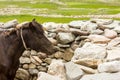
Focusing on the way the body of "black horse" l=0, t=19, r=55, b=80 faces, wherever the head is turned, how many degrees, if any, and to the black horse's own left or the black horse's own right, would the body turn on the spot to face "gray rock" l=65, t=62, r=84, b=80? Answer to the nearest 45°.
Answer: approximately 45° to the black horse's own right

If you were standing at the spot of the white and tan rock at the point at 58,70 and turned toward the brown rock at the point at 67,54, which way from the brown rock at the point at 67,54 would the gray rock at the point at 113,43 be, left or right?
right

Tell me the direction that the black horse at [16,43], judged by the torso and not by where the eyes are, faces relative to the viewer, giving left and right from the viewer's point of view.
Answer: facing to the right of the viewer
